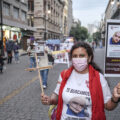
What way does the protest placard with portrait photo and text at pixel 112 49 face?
toward the camera

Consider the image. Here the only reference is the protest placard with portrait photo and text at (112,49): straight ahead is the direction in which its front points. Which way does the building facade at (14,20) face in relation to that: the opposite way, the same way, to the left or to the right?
to the left

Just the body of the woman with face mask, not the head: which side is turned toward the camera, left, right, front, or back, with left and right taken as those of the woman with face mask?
front

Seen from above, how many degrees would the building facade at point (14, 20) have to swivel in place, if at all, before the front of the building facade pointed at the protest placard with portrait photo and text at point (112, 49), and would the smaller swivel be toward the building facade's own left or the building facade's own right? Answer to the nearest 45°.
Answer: approximately 45° to the building facade's own right

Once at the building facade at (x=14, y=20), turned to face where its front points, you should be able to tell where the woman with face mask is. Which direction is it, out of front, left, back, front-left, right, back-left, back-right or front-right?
front-right

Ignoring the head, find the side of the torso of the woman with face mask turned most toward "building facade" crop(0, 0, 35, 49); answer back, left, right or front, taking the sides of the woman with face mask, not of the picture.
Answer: back

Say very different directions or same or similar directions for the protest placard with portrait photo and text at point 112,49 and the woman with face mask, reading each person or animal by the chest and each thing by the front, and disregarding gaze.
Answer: same or similar directions

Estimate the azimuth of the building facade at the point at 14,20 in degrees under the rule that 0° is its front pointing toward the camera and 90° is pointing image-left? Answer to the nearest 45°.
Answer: approximately 315°

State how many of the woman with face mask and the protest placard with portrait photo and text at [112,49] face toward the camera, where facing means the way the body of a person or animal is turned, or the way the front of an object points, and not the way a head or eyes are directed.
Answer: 2
